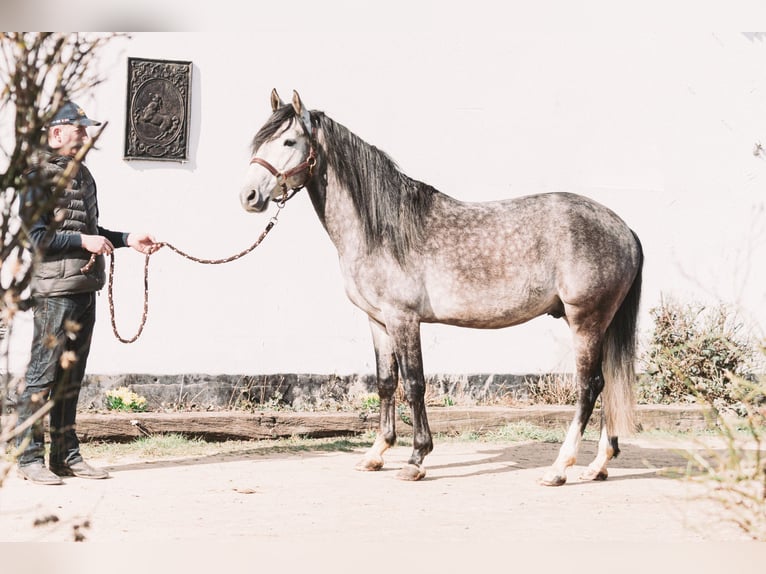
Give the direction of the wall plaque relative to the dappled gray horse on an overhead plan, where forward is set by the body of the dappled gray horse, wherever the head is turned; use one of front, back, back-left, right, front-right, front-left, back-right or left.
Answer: front-right

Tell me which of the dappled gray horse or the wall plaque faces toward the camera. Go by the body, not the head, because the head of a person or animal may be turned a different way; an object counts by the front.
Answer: the wall plaque

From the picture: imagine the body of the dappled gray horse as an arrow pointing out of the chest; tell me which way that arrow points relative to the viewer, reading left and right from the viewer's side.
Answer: facing to the left of the viewer

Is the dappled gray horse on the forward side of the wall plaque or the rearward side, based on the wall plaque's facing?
on the forward side

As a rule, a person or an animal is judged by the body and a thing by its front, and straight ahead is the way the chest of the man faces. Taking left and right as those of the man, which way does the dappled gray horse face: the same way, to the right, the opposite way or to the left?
the opposite way

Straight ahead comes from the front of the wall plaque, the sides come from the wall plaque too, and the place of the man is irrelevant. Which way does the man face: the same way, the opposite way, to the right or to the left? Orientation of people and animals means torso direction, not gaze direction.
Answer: to the left

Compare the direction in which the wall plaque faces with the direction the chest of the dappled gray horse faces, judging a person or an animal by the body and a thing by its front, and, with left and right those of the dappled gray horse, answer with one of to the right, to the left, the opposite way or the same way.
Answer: to the left

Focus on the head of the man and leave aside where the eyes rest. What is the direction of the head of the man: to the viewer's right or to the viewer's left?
to the viewer's right

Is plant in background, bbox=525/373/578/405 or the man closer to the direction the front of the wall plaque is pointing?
the man

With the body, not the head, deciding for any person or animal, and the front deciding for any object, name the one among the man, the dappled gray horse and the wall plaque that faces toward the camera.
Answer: the wall plaque

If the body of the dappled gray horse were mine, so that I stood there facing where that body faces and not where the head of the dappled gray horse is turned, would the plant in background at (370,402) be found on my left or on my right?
on my right

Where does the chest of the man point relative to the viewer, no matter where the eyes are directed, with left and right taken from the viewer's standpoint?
facing to the right of the viewer

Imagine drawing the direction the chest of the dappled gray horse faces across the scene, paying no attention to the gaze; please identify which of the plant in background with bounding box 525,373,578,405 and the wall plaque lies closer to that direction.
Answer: the wall plaque

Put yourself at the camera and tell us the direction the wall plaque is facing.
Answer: facing the viewer

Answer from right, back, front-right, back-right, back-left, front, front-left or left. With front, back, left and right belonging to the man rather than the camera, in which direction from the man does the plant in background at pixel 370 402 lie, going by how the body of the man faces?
front-left

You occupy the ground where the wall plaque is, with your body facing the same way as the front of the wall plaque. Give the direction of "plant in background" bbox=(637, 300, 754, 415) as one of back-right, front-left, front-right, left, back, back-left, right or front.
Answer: left
